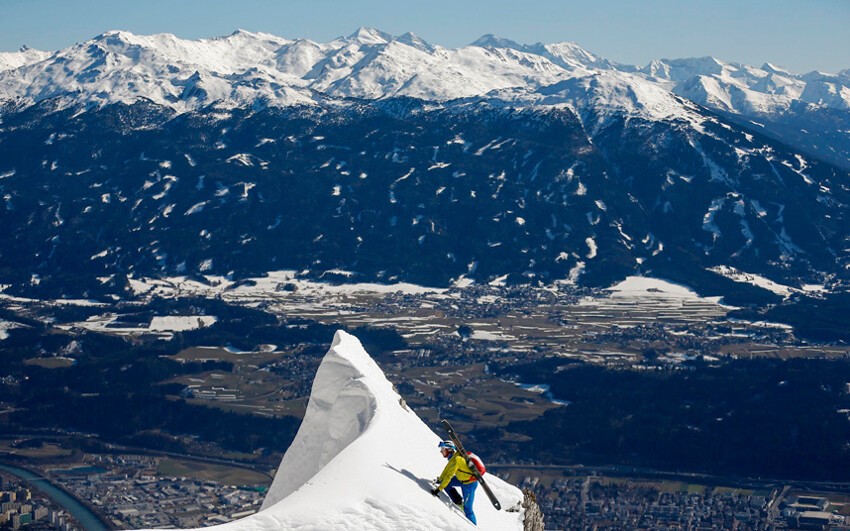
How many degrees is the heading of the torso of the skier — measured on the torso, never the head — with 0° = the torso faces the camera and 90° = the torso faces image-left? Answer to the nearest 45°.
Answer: approximately 90°
